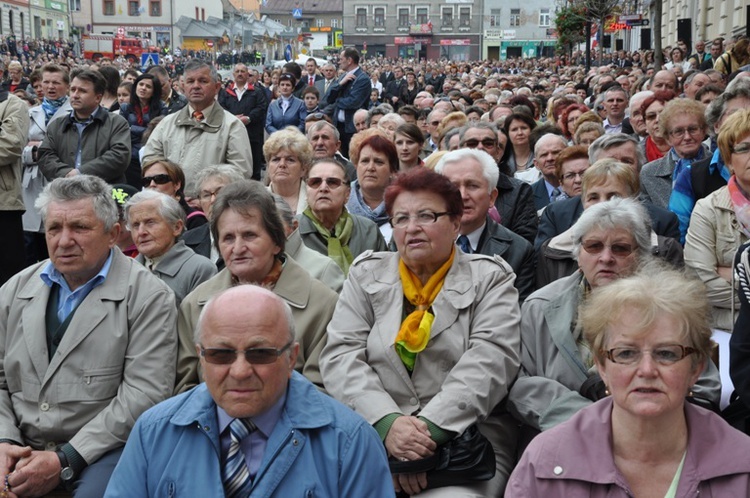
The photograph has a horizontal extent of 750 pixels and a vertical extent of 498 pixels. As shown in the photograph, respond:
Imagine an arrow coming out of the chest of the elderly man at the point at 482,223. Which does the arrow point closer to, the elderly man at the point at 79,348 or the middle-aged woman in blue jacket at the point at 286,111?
the elderly man

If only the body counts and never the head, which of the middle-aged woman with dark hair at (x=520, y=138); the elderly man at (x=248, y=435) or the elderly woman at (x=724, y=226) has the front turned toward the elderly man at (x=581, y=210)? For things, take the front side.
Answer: the middle-aged woman with dark hair at (x=520, y=138)

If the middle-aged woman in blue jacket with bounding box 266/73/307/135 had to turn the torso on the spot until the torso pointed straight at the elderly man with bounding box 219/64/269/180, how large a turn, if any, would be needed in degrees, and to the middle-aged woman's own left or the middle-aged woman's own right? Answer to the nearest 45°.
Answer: approximately 45° to the middle-aged woman's own right

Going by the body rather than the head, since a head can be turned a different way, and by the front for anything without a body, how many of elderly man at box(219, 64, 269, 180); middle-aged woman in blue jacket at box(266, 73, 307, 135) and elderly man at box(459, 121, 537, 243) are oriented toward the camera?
3

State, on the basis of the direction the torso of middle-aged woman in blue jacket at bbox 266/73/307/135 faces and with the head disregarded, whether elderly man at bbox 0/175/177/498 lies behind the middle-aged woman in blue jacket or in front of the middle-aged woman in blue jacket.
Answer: in front

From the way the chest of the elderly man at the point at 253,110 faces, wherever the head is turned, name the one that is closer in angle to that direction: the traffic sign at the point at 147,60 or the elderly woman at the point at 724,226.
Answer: the elderly woman

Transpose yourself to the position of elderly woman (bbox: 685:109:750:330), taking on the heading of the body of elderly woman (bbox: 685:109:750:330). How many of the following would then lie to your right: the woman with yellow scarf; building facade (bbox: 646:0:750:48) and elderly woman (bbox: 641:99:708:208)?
1

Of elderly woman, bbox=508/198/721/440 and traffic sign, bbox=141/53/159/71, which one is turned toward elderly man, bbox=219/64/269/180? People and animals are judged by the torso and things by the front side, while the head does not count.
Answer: the traffic sign

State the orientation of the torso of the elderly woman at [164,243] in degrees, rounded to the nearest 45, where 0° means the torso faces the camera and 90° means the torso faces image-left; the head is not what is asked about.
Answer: approximately 45°

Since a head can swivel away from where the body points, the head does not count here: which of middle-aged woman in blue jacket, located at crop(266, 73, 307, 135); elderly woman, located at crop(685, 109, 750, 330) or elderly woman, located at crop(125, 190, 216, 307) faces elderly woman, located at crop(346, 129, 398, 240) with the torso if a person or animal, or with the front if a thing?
middle-aged woman in blue jacket, located at crop(266, 73, 307, 135)

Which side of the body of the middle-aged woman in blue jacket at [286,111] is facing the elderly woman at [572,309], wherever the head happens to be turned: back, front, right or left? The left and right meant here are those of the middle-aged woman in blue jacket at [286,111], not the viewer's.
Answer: front

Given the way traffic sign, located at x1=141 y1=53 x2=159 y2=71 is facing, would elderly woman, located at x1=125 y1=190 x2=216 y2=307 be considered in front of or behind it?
in front

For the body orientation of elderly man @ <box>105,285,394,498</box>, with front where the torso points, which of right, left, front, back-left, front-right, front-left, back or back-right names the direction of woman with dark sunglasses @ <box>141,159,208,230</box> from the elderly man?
back
